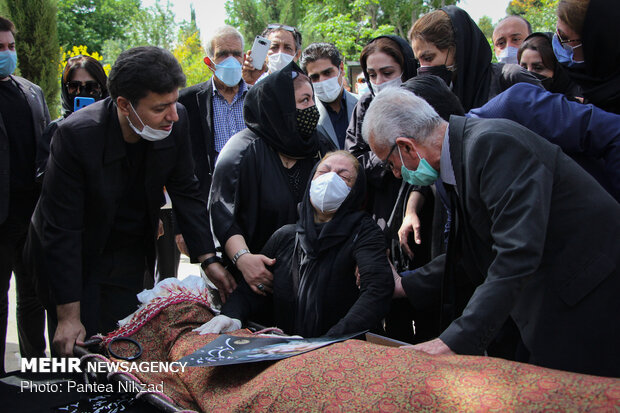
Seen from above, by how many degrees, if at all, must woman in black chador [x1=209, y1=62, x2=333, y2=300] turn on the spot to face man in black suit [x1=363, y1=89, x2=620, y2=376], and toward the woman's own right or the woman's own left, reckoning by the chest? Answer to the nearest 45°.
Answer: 0° — they already face them

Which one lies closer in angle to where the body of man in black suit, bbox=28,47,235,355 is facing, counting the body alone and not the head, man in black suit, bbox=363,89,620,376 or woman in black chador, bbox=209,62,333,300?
the man in black suit

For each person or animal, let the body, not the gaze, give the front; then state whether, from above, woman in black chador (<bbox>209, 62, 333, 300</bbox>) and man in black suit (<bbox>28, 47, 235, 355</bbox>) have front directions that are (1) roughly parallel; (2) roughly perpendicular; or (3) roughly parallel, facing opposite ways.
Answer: roughly parallel

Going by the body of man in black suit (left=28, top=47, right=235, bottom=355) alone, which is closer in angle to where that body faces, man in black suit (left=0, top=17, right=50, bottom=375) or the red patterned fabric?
the red patterned fabric

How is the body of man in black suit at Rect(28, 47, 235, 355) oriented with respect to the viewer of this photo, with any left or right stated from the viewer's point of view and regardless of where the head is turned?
facing the viewer and to the right of the viewer

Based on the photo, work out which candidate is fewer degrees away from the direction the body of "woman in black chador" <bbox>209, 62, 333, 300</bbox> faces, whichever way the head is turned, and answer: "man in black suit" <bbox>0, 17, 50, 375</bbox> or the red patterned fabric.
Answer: the red patterned fabric

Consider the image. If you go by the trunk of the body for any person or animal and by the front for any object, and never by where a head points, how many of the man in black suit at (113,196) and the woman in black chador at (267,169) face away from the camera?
0

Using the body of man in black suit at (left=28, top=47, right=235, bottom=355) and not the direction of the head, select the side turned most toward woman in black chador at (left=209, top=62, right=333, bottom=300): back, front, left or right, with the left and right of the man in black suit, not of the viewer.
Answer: left

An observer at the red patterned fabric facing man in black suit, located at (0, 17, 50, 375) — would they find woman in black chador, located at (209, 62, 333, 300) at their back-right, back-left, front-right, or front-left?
front-right

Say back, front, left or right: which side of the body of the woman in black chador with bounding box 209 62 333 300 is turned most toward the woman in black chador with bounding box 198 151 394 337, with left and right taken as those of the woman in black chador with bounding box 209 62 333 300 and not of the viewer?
front

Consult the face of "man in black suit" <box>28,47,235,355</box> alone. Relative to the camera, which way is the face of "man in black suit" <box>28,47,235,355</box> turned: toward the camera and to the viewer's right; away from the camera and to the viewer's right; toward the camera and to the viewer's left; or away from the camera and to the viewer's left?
toward the camera and to the viewer's right

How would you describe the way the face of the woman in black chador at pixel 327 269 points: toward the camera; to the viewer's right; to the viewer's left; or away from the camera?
toward the camera

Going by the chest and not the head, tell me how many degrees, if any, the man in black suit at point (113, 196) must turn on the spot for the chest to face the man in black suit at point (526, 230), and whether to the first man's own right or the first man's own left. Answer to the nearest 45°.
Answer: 0° — they already face them

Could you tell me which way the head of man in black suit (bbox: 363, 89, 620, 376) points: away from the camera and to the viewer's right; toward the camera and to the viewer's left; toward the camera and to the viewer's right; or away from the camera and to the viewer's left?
toward the camera and to the viewer's left

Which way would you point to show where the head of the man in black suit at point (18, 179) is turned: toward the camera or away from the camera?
toward the camera
